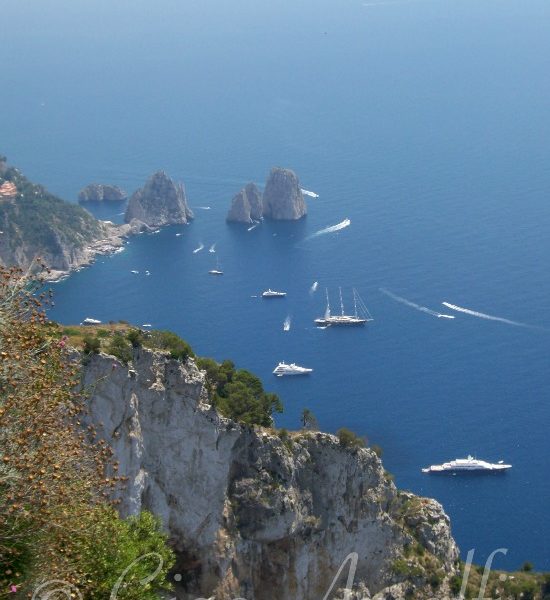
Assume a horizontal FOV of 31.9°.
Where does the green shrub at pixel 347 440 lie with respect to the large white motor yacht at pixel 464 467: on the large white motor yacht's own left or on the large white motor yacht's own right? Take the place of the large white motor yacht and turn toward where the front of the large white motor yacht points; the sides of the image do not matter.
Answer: on the large white motor yacht's own right

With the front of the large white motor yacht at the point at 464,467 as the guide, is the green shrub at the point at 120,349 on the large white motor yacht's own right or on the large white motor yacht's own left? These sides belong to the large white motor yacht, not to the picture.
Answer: on the large white motor yacht's own right
